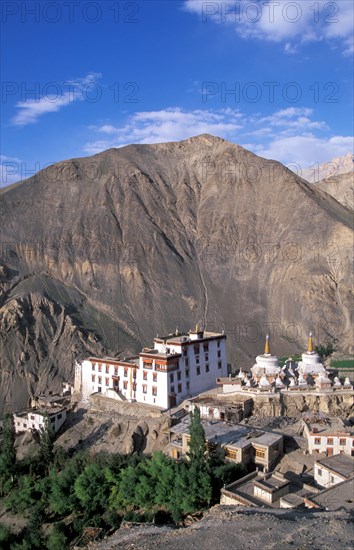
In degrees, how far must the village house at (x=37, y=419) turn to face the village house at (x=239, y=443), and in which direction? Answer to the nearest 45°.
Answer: approximately 90° to its left

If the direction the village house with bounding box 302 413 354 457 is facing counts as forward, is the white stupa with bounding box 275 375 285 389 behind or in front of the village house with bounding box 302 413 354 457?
behind

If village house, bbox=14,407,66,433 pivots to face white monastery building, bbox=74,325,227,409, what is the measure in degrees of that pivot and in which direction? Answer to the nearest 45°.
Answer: approximately 135° to its left

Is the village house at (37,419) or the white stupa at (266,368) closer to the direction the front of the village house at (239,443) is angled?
the village house

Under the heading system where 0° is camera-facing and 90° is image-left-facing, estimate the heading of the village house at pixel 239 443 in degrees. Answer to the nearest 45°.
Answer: approximately 45°

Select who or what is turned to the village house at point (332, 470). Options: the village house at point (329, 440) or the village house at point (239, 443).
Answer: the village house at point (329, 440)

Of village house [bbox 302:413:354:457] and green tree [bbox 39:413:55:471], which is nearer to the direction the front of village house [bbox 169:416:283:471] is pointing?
the green tree

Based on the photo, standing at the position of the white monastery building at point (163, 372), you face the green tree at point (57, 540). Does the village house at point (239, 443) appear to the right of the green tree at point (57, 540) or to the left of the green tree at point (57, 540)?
left

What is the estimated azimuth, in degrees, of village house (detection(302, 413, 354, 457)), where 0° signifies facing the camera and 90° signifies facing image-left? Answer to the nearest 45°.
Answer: approximately 0°

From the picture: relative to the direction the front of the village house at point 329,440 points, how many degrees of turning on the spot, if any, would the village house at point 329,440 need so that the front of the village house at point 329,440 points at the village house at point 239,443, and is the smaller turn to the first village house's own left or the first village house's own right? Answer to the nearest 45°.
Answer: approximately 90° to the first village house's own right
